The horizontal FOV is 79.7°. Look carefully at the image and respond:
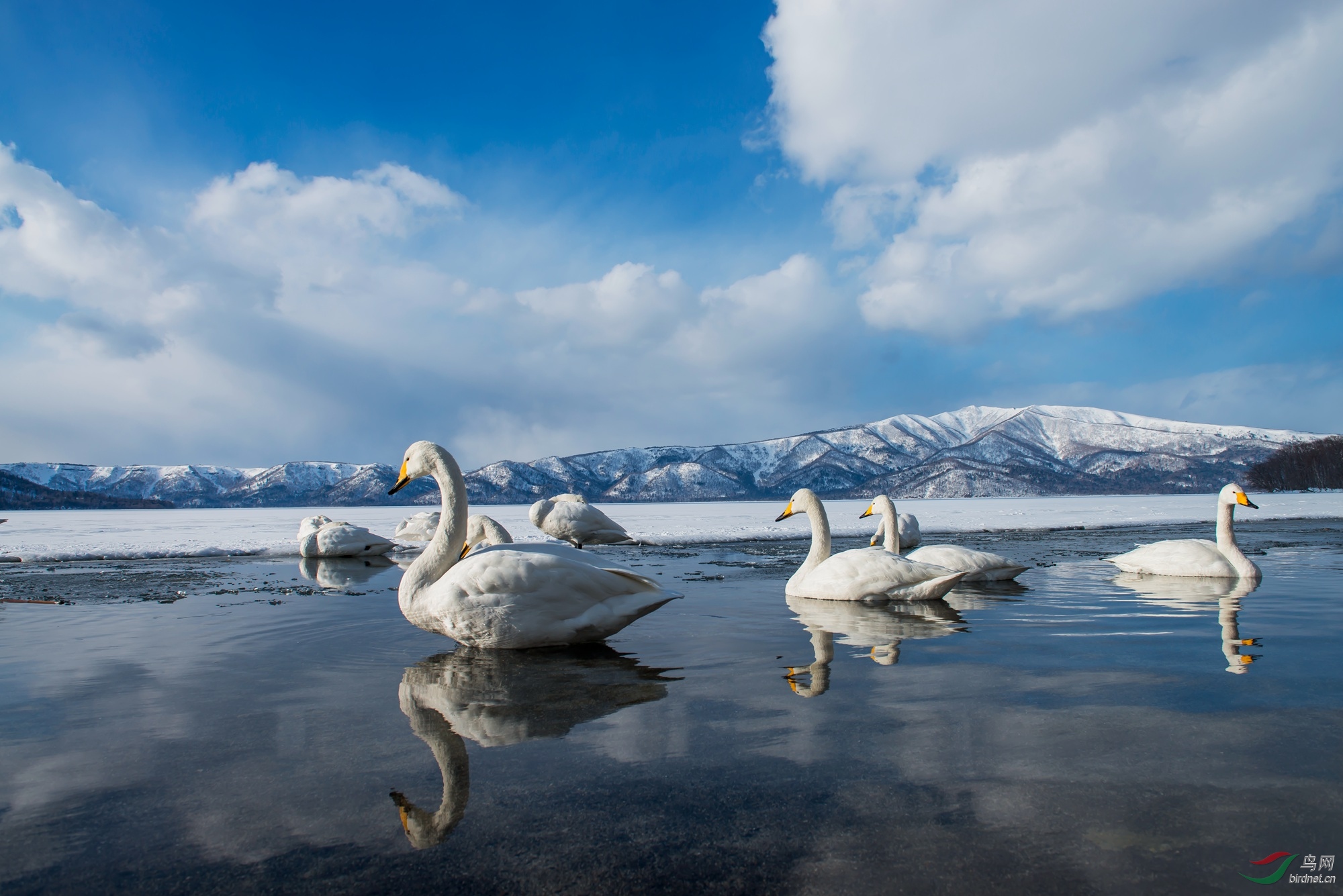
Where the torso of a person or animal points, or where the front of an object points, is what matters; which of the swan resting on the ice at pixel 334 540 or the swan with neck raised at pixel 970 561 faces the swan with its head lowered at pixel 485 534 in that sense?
the swan with neck raised at pixel 970 561

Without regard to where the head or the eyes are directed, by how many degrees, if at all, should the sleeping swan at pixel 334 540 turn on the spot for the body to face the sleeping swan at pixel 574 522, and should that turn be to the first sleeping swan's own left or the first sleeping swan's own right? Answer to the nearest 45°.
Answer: approximately 180°

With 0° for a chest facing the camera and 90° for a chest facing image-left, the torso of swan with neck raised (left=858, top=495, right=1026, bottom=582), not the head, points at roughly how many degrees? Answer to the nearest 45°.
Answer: approximately 90°

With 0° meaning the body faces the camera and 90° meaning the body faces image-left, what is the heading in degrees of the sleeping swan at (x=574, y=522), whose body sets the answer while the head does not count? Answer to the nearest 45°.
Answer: approximately 90°

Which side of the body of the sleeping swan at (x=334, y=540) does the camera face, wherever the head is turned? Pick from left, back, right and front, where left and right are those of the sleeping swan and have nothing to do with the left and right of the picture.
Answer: left

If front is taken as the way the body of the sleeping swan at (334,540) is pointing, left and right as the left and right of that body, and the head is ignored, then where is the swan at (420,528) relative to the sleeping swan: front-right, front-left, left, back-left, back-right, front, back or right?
back-right

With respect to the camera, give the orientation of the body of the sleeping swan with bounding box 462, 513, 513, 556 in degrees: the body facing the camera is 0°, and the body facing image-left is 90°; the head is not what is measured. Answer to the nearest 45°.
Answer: approximately 90°

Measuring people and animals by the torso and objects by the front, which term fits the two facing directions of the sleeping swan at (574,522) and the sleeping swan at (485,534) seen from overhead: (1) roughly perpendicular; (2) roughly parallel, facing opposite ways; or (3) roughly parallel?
roughly parallel

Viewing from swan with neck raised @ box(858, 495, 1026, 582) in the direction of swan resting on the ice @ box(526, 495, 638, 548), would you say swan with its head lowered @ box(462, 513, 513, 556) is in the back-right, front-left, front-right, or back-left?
front-left

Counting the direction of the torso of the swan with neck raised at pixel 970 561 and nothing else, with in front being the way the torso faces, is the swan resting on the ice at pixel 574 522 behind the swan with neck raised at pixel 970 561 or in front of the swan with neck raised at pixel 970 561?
in front
